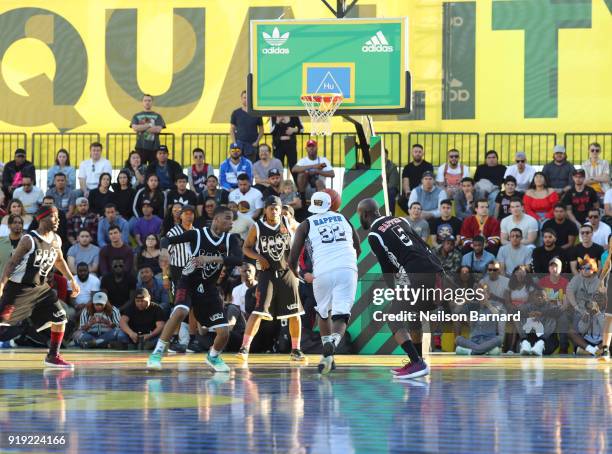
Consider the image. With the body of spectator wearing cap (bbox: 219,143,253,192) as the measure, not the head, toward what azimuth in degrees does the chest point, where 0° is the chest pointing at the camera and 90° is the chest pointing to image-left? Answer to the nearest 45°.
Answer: approximately 0°

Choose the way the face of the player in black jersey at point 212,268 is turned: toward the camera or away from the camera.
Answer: toward the camera

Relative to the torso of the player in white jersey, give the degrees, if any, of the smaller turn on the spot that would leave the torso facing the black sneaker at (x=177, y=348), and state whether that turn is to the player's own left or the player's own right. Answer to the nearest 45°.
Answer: approximately 45° to the player's own left

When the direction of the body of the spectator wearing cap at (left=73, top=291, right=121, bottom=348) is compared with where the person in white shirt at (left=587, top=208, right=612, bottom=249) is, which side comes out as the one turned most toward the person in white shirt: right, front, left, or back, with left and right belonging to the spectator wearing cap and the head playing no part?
left

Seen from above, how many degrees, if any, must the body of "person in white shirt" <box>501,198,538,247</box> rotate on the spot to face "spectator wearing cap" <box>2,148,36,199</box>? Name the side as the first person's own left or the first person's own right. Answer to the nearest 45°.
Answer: approximately 90° to the first person's own right

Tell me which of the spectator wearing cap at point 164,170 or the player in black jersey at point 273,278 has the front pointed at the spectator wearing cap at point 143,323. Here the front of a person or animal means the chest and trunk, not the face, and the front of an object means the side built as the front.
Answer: the spectator wearing cap at point 164,170

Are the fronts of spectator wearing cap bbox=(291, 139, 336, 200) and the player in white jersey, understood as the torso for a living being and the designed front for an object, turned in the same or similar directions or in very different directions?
very different directions

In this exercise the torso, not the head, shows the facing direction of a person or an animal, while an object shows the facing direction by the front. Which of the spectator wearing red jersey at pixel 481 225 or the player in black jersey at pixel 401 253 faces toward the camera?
the spectator wearing red jersey

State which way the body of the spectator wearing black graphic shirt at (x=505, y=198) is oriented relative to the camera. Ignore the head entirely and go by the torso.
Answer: toward the camera

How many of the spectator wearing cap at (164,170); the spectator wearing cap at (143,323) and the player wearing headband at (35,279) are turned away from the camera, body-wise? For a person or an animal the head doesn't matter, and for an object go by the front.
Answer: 0

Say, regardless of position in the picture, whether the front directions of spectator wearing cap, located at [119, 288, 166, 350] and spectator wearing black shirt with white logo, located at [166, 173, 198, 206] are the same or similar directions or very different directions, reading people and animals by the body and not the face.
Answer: same or similar directions

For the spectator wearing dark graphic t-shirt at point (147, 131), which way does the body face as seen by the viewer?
toward the camera

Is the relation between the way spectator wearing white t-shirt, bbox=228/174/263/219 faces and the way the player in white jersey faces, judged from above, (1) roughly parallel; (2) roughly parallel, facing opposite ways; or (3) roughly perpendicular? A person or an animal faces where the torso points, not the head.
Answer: roughly parallel, facing opposite ways

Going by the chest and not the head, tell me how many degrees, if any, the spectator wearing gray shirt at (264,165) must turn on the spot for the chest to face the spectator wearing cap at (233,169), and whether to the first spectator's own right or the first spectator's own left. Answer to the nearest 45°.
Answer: approximately 90° to the first spectator's own right

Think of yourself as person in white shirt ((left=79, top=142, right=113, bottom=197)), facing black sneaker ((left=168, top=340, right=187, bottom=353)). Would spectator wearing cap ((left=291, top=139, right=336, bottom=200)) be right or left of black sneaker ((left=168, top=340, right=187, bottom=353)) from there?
left
